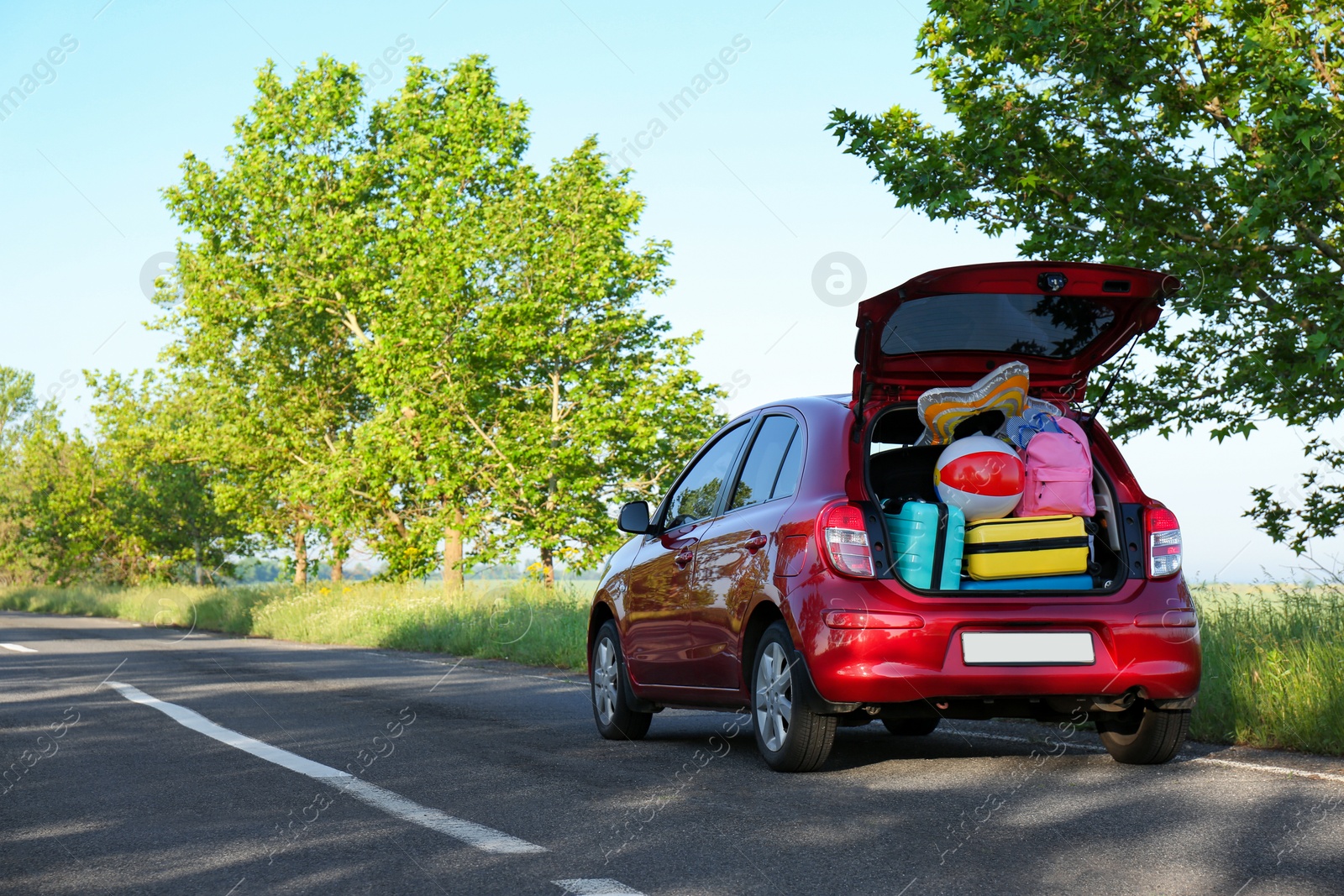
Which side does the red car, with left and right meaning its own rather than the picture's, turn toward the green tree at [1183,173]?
right

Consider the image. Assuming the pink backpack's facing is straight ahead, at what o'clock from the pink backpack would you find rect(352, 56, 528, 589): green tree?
The green tree is roughly at 5 o'clock from the pink backpack.

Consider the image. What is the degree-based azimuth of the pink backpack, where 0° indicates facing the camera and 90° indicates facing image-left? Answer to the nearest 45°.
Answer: approximately 0°

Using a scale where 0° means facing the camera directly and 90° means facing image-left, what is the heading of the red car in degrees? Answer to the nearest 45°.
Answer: approximately 135°

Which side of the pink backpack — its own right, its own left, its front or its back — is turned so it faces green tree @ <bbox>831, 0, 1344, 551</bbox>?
back

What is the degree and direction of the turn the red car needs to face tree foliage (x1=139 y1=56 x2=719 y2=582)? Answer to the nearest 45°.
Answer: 0° — it already faces it

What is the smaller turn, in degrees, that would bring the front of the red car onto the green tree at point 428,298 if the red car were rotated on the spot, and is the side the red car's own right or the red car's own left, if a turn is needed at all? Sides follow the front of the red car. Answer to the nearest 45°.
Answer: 0° — it already faces it

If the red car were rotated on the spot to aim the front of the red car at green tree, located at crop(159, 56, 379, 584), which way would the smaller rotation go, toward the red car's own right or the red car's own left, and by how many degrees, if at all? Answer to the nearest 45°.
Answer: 0° — it already faces it
